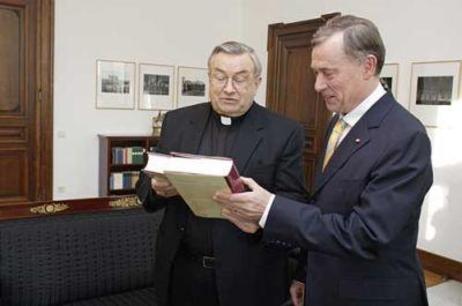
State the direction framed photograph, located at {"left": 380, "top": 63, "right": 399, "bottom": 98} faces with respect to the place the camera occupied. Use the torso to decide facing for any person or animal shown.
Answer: facing the viewer and to the left of the viewer

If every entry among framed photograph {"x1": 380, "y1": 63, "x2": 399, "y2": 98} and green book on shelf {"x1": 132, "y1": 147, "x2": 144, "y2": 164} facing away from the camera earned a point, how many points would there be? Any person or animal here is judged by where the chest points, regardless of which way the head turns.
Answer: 0

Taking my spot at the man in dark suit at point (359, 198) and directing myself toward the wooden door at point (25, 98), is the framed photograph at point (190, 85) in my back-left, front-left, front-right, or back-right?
front-right

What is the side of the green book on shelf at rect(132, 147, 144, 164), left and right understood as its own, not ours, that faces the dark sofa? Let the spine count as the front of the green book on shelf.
front

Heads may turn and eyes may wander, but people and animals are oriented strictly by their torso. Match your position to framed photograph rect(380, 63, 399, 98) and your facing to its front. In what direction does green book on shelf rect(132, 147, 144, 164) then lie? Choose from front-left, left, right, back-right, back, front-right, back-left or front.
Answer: front-right

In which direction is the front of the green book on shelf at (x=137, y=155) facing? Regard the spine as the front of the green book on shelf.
toward the camera

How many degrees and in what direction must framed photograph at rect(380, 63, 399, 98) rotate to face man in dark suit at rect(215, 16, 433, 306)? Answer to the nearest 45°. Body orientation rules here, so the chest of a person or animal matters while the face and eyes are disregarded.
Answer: approximately 45° to its left

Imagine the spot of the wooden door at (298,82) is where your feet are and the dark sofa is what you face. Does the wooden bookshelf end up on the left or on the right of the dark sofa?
right

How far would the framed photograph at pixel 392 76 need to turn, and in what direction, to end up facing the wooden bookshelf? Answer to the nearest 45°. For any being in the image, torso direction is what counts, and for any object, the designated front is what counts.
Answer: approximately 45° to its right

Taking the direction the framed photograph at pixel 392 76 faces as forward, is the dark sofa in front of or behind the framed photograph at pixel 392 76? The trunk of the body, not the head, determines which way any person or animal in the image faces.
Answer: in front

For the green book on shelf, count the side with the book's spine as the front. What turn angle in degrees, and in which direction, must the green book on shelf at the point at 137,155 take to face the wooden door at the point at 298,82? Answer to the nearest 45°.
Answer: approximately 90° to its left

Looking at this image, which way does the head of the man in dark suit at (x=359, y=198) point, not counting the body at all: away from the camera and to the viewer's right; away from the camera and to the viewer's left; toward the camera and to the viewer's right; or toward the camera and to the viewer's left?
toward the camera and to the viewer's left

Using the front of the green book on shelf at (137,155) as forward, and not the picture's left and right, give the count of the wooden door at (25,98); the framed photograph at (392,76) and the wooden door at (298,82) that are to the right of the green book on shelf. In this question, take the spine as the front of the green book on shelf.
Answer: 1
